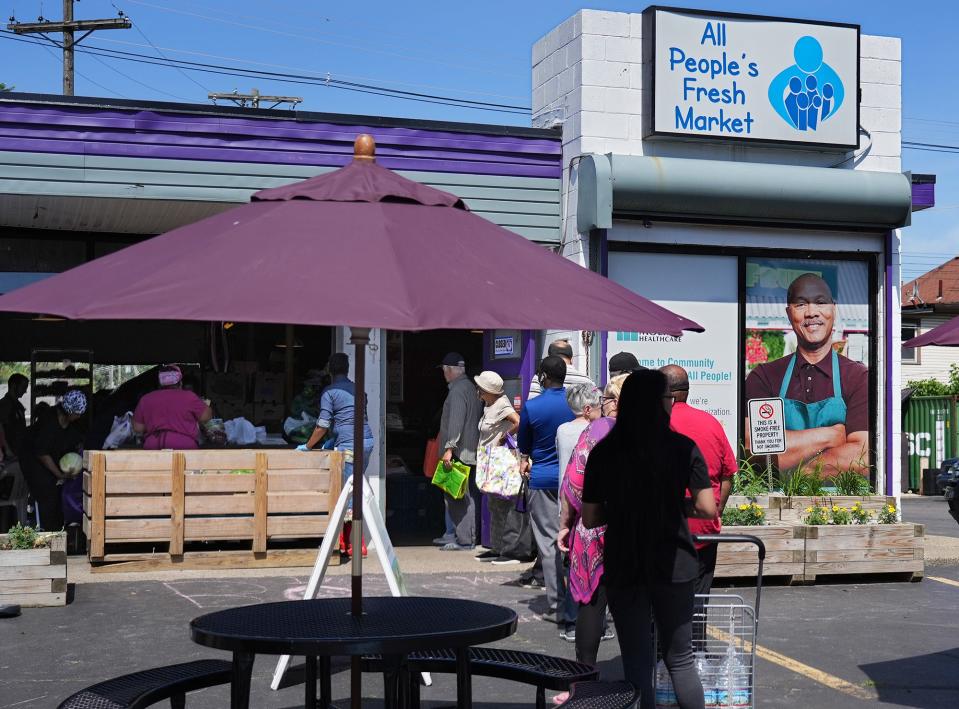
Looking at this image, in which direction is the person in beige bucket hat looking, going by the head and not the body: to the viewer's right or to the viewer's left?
to the viewer's left

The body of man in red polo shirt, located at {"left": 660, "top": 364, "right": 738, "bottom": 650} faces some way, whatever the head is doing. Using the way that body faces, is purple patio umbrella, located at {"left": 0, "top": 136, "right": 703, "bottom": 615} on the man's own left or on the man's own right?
on the man's own left

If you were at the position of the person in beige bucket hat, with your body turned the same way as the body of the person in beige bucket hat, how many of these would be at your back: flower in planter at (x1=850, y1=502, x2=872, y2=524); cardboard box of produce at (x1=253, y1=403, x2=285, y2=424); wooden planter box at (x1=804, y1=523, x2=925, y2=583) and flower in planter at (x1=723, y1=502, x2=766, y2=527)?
3

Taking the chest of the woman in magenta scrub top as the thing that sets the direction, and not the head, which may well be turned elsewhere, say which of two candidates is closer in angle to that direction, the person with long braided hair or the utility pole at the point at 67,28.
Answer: the utility pole

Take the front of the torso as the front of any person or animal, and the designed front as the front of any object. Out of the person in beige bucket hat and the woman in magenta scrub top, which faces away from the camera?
the woman in magenta scrub top

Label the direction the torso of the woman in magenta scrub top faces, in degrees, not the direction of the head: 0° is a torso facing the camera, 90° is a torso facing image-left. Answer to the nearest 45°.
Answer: approximately 180°

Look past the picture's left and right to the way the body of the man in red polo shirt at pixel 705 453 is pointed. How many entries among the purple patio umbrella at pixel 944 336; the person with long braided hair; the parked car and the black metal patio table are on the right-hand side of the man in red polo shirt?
2

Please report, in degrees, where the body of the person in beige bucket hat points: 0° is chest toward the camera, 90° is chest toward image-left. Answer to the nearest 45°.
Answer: approximately 90°

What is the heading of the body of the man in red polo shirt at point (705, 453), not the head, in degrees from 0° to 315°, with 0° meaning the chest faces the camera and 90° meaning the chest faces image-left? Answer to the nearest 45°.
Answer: approximately 135°

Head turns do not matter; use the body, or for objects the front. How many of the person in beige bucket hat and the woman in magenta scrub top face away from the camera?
1

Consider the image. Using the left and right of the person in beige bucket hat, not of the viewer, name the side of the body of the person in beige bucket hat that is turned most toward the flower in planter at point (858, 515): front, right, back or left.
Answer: back

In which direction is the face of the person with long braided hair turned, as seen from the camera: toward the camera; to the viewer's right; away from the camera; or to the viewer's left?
away from the camera
